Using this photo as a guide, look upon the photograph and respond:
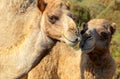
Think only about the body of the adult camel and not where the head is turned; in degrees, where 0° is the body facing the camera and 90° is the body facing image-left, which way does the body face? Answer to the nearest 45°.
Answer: approximately 270°

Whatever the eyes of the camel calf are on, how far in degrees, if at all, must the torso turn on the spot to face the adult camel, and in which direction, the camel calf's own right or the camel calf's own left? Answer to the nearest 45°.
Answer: approximately 90° to the camel calf's own right
